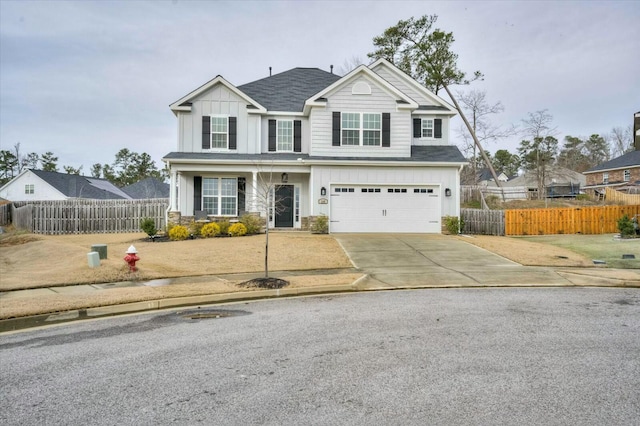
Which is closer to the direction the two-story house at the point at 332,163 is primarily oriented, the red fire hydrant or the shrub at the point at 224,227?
the red fire hydrant

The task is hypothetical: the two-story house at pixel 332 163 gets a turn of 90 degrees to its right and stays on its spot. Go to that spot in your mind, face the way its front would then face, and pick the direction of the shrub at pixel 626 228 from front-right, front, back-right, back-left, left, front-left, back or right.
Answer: back

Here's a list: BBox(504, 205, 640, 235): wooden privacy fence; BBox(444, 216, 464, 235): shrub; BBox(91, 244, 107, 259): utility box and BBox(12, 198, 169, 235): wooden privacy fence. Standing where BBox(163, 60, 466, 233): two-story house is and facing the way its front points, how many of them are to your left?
2

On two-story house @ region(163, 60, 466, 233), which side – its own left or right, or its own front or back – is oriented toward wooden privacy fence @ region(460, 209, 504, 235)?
left

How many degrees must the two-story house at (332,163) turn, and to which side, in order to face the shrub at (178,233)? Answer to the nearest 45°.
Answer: approximately 90° to its right

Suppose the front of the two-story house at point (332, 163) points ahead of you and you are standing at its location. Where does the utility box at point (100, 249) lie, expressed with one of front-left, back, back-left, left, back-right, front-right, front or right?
front-right

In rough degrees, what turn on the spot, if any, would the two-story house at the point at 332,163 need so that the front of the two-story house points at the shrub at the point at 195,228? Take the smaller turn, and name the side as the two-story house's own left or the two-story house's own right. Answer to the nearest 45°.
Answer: approximately 90° to the two-story house's own right

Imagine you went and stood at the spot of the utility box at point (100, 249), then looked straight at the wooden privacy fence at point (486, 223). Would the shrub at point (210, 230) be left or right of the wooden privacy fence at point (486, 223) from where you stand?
left

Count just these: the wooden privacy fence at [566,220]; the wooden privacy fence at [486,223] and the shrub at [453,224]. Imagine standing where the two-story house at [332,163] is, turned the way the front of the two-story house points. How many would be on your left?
3

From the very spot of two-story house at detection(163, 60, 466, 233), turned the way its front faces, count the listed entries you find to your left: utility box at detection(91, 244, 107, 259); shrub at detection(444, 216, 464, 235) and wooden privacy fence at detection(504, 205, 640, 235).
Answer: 2

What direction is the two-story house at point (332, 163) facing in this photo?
toward the camera

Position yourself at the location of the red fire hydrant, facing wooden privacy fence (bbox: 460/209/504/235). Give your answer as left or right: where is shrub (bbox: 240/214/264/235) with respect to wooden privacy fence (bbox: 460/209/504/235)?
left

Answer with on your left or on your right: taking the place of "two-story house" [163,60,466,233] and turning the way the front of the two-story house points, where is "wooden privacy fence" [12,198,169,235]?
on your right

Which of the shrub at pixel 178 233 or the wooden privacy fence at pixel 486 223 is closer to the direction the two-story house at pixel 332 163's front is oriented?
the shrub

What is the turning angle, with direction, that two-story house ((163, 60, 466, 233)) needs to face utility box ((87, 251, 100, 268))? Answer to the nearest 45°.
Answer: approximately 45° to its right

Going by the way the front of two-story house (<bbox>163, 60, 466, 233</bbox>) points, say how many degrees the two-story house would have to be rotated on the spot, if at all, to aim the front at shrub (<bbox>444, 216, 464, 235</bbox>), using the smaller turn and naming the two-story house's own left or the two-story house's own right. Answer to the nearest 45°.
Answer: approximately 90° to the two-story house's own left
